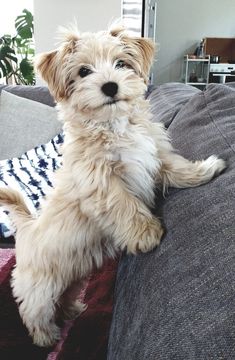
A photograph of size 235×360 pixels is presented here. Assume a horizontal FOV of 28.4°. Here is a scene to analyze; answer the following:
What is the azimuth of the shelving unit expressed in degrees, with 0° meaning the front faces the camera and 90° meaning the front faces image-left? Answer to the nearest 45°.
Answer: approximately 0°

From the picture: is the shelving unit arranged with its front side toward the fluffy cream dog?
yes

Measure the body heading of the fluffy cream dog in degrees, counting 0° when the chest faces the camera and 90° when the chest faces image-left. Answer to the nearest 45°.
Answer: approximately 315°

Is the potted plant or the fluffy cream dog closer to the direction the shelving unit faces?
the fluffy cream dog
